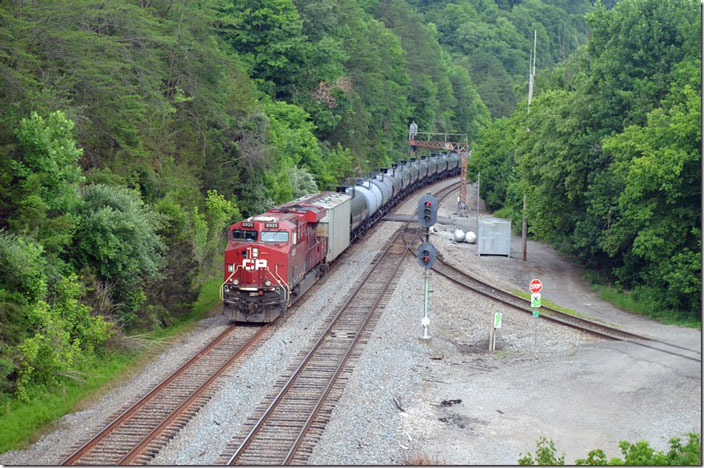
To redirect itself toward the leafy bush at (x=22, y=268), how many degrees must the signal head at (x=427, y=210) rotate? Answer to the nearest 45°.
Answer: approximately 45° to its right

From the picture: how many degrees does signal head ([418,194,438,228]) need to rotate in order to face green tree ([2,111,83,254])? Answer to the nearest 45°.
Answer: approximately 45° to its right

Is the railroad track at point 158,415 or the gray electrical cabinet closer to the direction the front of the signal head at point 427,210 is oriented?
the railroad track

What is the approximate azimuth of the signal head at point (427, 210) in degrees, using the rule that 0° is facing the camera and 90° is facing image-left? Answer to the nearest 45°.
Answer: approximately 0°

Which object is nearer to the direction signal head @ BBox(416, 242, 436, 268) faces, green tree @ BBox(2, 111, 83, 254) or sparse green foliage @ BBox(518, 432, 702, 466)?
the sparse green foliage

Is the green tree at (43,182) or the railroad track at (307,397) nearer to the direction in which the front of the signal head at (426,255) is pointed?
the railroad track

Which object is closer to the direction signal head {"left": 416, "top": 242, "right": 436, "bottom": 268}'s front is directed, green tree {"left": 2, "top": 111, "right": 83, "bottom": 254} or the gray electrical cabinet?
the green tree

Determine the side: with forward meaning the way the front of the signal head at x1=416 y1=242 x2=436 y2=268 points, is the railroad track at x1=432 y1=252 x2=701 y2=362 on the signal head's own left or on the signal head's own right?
on the signal head's own left

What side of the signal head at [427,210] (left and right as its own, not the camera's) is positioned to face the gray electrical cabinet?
back

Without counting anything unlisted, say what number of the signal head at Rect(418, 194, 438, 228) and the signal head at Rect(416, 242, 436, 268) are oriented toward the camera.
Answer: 2
